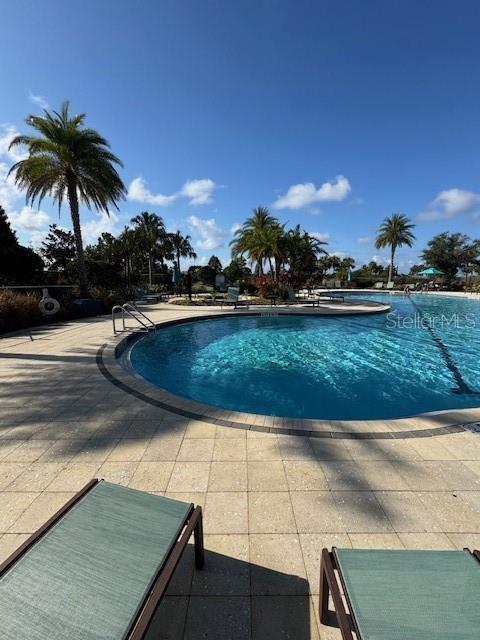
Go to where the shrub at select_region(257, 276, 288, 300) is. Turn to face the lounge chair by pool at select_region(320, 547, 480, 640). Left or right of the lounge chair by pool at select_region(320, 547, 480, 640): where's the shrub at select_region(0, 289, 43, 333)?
right

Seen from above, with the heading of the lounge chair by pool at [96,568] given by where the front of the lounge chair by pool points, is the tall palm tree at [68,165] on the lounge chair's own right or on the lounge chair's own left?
on the lounge chair's own left

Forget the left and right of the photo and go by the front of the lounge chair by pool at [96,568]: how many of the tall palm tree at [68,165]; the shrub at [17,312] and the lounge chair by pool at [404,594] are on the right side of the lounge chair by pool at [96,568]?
1

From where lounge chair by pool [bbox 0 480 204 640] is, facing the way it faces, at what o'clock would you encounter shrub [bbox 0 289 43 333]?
The shrub is roughly at 10 o'clock from the lounge chair by pool.

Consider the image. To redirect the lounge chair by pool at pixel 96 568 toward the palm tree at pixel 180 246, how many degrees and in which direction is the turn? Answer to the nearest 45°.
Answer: approximately 45° to its left

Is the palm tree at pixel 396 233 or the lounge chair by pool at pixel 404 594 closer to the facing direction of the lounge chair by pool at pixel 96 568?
the palm tree

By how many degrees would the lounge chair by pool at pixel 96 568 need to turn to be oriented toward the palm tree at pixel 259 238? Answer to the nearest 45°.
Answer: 0° — it already faces it

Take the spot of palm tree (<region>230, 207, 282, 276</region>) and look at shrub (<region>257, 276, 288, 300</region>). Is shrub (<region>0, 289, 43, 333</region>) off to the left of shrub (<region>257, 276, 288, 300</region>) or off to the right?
right

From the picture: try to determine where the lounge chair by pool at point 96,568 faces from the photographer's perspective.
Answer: facing away from the viewer and to the right of the viewer

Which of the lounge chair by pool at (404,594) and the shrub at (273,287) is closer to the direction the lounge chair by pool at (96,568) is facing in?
the shrub

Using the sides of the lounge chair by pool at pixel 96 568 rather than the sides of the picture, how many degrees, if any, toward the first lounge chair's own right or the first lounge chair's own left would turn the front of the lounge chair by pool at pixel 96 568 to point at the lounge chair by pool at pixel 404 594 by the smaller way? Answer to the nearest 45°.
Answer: approximately 90° to the first lounge chair's own right

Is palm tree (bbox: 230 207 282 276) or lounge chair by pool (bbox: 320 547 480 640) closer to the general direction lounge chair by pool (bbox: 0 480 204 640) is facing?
the palm tree

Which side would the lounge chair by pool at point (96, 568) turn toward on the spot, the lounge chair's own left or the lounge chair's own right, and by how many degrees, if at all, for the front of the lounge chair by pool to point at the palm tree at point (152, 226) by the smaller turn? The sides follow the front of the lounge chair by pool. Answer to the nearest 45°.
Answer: approximately 45° to the lounge chair's own left

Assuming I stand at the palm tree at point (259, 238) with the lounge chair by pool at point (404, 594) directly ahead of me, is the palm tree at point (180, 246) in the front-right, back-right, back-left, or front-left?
back-right
